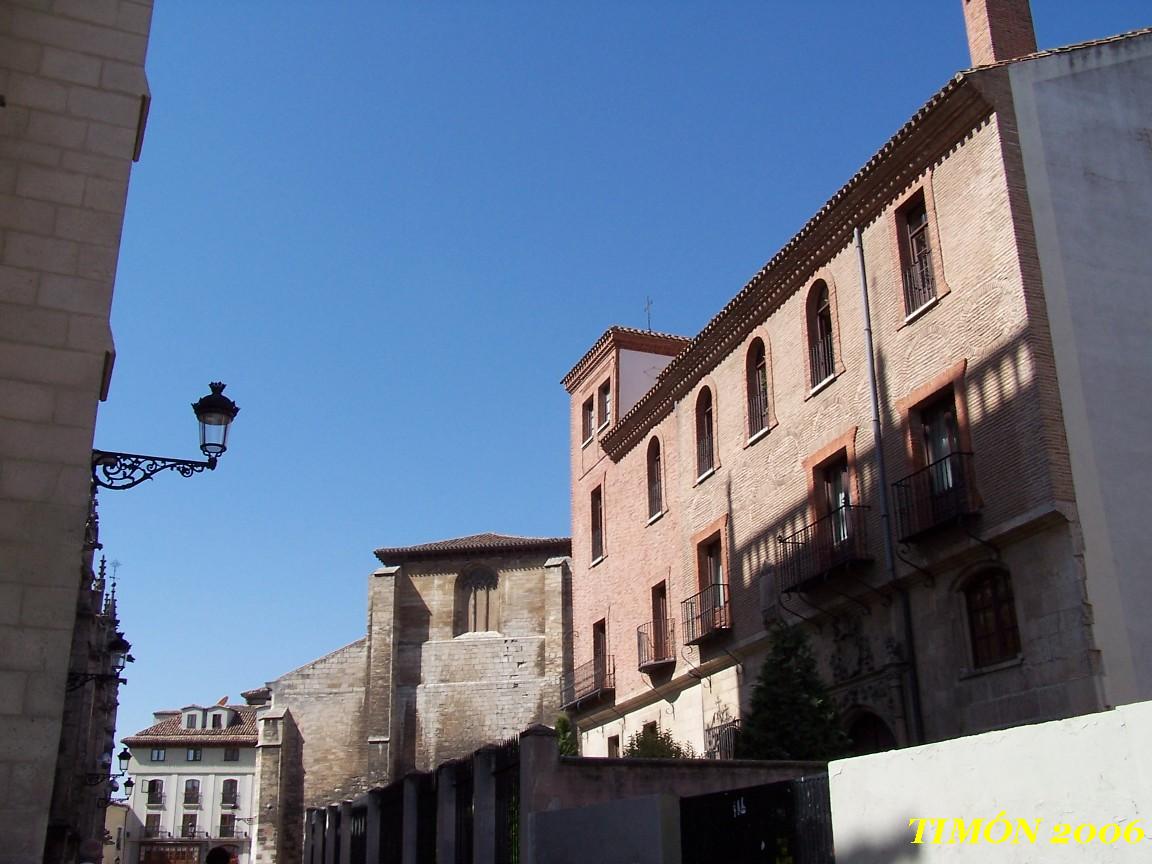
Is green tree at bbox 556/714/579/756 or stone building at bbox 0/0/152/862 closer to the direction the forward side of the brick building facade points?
the stone building

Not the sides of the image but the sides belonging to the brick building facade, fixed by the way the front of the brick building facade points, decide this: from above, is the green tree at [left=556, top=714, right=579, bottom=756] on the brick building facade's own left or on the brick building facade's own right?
on the brick building facade's own right

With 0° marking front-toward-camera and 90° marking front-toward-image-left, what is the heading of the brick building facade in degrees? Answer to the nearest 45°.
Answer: approximately 45°

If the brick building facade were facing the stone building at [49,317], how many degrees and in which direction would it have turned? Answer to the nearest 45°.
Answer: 0° — it already faces it

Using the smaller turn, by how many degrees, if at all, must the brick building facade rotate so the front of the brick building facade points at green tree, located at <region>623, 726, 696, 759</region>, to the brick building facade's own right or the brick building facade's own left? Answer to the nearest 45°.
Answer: approximately 90° to the brick building facade's own right

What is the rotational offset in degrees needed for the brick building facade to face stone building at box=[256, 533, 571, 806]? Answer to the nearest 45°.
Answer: approximately 90° to its right
